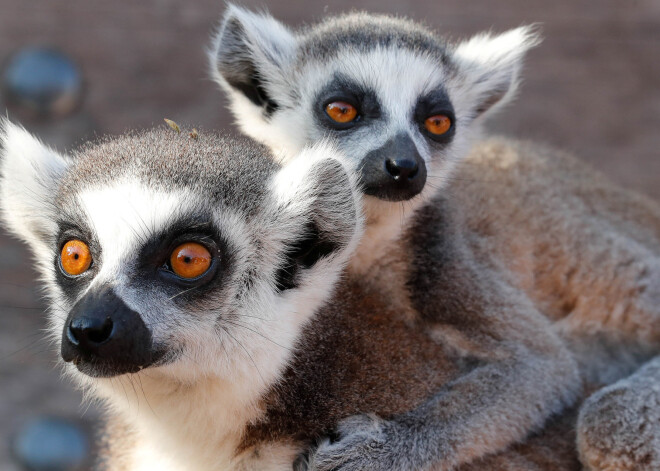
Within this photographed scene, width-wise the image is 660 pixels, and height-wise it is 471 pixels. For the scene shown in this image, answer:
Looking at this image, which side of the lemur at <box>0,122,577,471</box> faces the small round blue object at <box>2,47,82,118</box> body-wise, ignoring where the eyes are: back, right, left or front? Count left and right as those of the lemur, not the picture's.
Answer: right

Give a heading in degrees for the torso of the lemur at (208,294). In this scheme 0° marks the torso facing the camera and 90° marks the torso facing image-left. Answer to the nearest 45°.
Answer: approximately 45°
